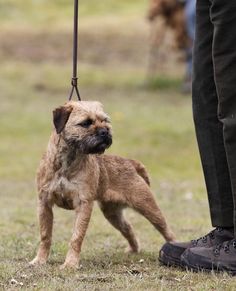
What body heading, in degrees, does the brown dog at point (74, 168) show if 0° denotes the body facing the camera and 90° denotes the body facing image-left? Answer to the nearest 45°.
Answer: approximately 45°

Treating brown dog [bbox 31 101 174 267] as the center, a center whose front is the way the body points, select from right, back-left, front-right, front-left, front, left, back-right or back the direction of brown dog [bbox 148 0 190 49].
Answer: back-right
